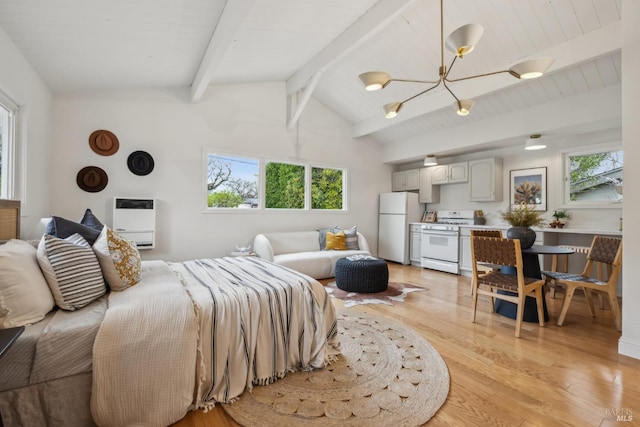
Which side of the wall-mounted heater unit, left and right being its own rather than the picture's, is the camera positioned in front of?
front

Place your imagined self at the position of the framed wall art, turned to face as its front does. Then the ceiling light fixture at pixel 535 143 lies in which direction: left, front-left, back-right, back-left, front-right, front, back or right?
front-left

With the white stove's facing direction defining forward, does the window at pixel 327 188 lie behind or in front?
in front

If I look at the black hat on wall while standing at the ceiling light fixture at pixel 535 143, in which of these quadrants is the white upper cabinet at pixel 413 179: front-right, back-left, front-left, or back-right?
front-right

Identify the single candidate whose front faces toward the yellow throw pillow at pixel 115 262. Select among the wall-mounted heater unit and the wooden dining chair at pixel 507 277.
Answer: the wall-mounted heater unit

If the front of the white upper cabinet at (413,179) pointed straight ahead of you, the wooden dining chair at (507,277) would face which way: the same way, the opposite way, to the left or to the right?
the opposite way

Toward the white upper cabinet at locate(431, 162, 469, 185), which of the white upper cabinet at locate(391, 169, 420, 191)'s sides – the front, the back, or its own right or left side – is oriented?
left

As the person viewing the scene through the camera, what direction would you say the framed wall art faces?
facing the viewer and to the left of the viewer

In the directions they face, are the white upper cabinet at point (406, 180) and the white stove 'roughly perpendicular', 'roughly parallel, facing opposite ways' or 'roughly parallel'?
roughly parallel

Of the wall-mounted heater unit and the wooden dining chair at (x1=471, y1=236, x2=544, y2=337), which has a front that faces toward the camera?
the wall-mounted heater unit

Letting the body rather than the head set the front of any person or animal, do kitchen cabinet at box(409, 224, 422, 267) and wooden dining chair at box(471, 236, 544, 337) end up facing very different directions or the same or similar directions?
very different directions

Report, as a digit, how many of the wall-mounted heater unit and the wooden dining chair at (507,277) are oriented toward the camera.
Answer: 1

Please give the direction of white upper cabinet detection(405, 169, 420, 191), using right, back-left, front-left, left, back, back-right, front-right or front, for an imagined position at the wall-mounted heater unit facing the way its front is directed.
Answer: left

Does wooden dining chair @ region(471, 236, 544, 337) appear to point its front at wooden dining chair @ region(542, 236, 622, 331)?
no

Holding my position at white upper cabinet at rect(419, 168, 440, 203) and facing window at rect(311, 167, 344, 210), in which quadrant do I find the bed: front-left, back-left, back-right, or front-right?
front-left

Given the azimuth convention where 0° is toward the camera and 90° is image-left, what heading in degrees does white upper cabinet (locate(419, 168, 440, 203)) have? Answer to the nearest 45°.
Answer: approximately 45°

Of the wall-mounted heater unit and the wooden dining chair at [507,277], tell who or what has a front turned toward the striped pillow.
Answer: the wall-mounted heater unit

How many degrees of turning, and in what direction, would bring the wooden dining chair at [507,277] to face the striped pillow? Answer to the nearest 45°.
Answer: approximately 180°

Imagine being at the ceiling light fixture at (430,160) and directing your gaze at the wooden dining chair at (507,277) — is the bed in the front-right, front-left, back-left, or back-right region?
front-right
